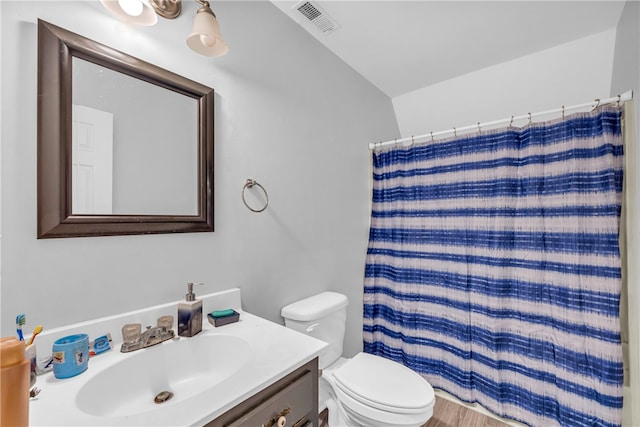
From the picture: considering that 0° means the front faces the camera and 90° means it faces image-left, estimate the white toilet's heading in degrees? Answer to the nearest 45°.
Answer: approximately 315°

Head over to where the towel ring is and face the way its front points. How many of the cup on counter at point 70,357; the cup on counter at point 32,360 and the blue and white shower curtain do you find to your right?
2
